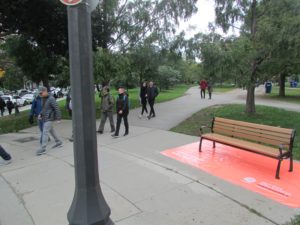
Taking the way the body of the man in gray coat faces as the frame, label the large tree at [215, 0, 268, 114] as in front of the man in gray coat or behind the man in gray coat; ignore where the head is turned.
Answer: behind

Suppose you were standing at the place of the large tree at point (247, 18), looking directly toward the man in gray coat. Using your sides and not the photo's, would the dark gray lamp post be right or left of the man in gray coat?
left

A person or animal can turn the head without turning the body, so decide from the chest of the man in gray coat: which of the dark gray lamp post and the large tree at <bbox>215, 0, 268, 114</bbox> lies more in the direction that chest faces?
the dark gray lamp post

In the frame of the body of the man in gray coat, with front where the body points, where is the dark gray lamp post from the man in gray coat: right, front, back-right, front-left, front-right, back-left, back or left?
front-left

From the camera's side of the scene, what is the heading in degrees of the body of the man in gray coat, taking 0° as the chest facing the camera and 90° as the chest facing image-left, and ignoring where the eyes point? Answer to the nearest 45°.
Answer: approximately 45°
